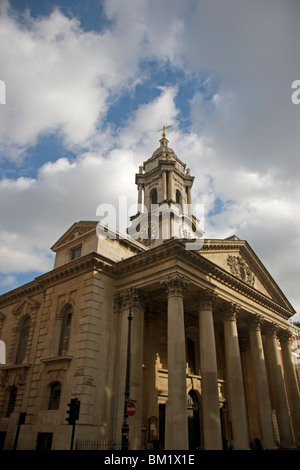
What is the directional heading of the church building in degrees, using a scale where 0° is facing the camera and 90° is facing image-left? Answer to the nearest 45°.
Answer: approximately 315°

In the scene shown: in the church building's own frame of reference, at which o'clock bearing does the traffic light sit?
The traffic light is roughly at 2 o'clock from the church building.
